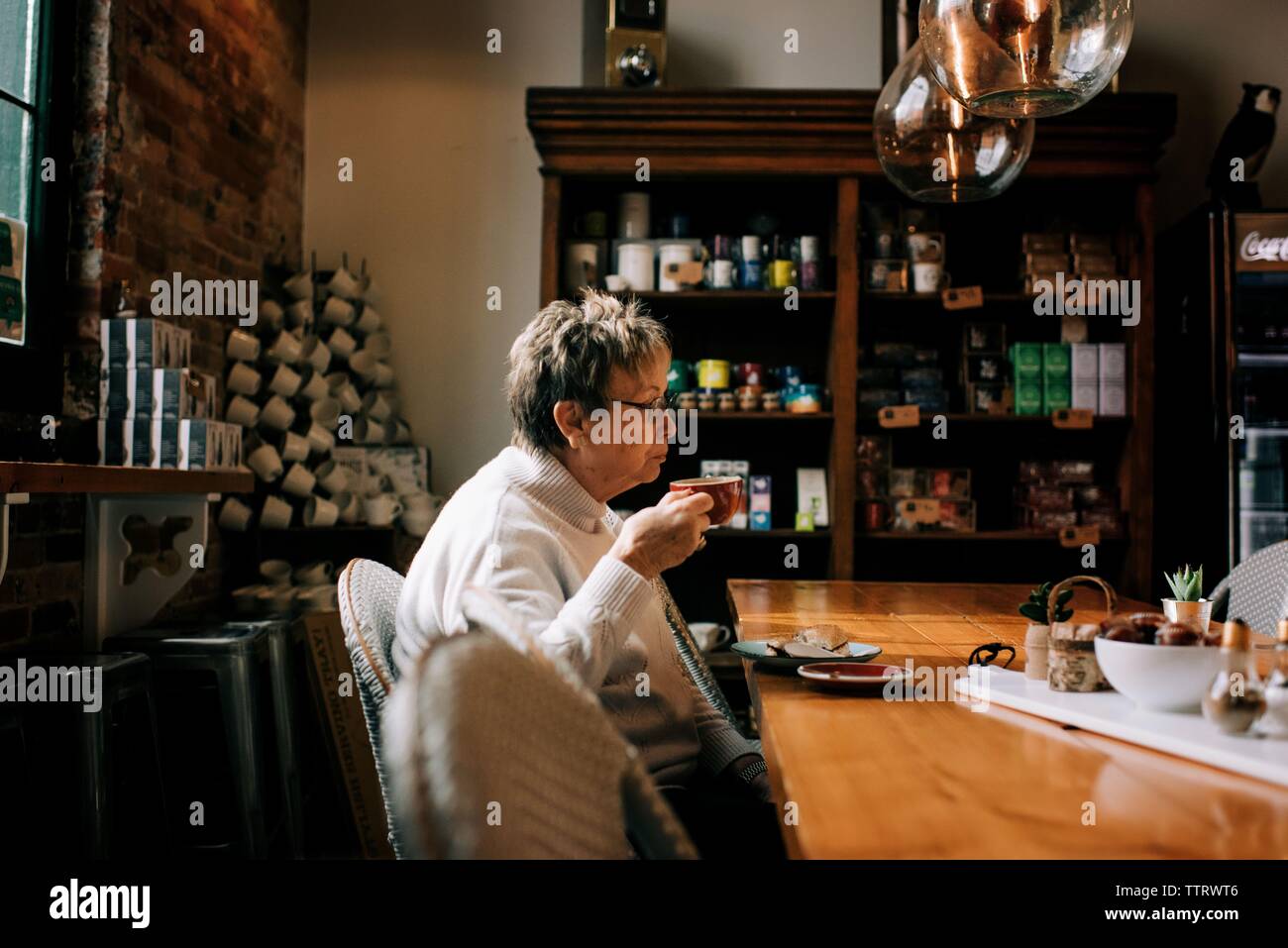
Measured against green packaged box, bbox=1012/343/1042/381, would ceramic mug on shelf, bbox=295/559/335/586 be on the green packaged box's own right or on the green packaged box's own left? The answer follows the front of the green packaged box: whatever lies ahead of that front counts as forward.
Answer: on the green packaged box's own right

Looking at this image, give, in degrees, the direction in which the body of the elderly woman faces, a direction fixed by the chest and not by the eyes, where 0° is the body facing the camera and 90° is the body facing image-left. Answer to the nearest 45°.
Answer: approximately 270°
